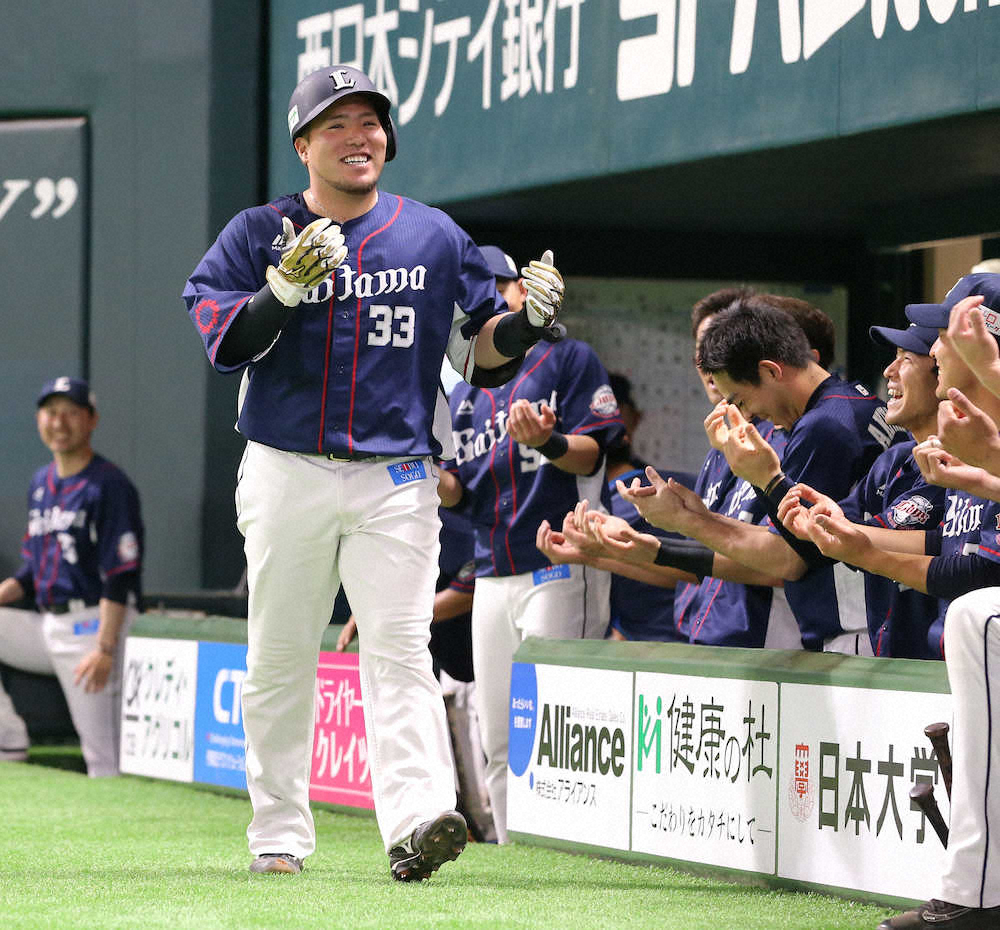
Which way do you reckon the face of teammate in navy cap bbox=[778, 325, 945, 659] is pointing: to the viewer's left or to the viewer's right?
to the viewer's left

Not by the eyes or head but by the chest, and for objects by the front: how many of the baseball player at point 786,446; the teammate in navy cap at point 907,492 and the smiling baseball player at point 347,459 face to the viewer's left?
2

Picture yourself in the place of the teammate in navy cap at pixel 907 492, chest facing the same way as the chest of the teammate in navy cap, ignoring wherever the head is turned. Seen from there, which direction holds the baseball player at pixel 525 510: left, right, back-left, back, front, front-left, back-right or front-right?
front-right

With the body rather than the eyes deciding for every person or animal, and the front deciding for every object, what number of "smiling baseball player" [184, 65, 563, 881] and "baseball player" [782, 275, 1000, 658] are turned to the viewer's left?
1

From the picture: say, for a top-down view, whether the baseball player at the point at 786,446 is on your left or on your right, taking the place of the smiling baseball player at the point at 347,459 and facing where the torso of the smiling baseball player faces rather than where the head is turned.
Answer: on your left

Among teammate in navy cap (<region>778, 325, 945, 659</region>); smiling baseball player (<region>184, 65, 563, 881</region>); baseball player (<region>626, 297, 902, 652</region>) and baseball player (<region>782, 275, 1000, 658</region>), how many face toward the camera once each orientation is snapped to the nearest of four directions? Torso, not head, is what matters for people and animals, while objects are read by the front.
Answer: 1

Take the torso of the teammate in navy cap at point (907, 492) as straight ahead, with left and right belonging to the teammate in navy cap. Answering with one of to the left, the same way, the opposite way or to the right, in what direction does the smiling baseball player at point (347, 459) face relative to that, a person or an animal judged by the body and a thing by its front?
to the left

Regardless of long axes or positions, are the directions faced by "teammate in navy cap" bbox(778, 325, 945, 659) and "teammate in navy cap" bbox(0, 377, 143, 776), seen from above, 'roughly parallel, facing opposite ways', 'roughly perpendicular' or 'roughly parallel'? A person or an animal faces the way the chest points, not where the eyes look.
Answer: roughly perpendicular

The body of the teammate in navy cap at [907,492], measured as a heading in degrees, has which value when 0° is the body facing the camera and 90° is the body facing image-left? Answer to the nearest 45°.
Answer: approximately 90°

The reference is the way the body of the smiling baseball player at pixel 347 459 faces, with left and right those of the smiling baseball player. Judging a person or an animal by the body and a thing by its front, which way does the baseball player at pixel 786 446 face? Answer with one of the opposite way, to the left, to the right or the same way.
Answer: to the right

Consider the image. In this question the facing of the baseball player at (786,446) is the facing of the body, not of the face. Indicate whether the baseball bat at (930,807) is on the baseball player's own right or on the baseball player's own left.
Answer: on the baseball player's own left

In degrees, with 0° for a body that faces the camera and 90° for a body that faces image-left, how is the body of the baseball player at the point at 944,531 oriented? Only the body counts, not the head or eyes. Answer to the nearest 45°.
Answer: approximately 90°

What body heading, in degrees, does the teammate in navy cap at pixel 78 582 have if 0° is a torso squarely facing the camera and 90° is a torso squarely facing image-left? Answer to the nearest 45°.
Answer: approximately 45°

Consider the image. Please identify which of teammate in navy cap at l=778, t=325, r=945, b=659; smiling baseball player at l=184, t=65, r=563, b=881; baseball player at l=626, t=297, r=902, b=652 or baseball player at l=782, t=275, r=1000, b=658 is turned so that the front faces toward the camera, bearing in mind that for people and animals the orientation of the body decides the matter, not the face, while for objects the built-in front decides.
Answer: the smiling baseball player
